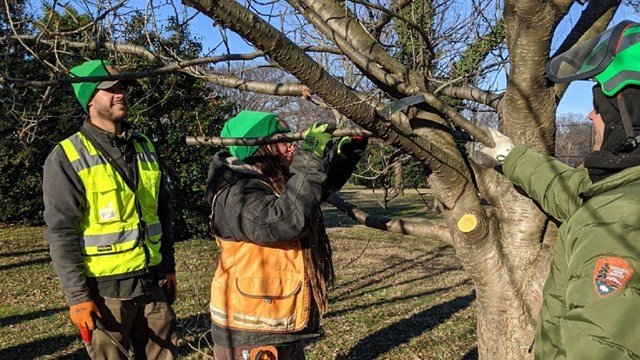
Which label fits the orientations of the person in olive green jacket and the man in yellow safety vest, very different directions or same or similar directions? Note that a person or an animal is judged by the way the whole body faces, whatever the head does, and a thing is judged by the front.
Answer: very different directions

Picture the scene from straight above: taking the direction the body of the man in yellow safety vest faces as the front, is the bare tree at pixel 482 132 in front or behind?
in front

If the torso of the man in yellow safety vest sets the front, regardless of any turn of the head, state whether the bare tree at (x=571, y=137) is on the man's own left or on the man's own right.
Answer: on the man's own left

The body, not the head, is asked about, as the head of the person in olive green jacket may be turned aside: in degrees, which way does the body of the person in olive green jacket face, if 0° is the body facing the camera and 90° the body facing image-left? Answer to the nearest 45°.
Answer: approximately 90°

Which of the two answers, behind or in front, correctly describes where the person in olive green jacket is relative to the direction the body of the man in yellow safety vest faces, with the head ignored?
in front

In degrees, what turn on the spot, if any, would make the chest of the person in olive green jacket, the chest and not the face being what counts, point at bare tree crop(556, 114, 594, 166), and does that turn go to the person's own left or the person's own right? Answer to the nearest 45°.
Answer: approximately 90° to the person's own right

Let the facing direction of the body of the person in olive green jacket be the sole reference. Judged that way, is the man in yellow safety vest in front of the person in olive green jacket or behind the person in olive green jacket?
in front

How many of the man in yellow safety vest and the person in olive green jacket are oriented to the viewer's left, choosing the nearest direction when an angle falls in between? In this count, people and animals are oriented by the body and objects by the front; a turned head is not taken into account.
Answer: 1

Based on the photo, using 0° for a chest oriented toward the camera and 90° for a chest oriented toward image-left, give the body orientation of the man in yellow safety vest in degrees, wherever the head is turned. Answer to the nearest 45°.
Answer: approximately 315°

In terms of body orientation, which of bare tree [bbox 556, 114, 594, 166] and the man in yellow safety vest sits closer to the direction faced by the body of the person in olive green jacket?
the man in yellow safety vest
